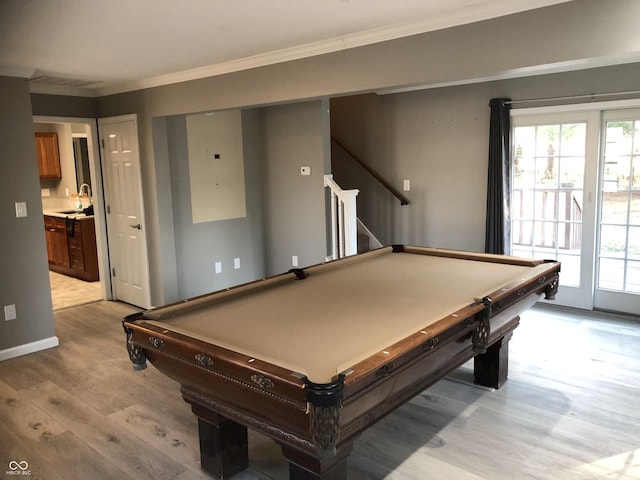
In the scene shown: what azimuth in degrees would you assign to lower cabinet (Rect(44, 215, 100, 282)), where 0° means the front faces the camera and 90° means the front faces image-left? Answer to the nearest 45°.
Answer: approximately 45°

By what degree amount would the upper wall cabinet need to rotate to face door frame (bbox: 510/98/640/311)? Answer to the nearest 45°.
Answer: approximately 45° to its left

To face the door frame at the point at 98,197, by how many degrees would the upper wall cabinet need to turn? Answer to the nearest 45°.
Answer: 0° — it already faces it

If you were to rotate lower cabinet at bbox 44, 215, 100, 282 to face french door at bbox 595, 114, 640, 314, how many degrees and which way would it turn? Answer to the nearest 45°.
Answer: approximately 90° to its left

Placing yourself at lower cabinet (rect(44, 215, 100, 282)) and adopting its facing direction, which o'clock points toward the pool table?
The pool table is roughly at 10 o'clock from the lower cabinet.

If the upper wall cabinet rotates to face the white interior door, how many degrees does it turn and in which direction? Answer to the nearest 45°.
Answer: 0° — it already faces it

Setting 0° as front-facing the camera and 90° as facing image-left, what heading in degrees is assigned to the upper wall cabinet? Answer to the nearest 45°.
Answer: approximately 0°

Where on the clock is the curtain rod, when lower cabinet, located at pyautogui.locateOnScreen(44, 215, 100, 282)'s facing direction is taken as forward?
The curtain rod is roughly at 9 o'clock from the lower cabinet.

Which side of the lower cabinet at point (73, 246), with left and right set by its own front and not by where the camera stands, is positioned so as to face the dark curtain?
left

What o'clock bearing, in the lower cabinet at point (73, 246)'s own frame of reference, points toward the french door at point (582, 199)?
The french door is roughly at 9 o'clock from the lower cabinet.
